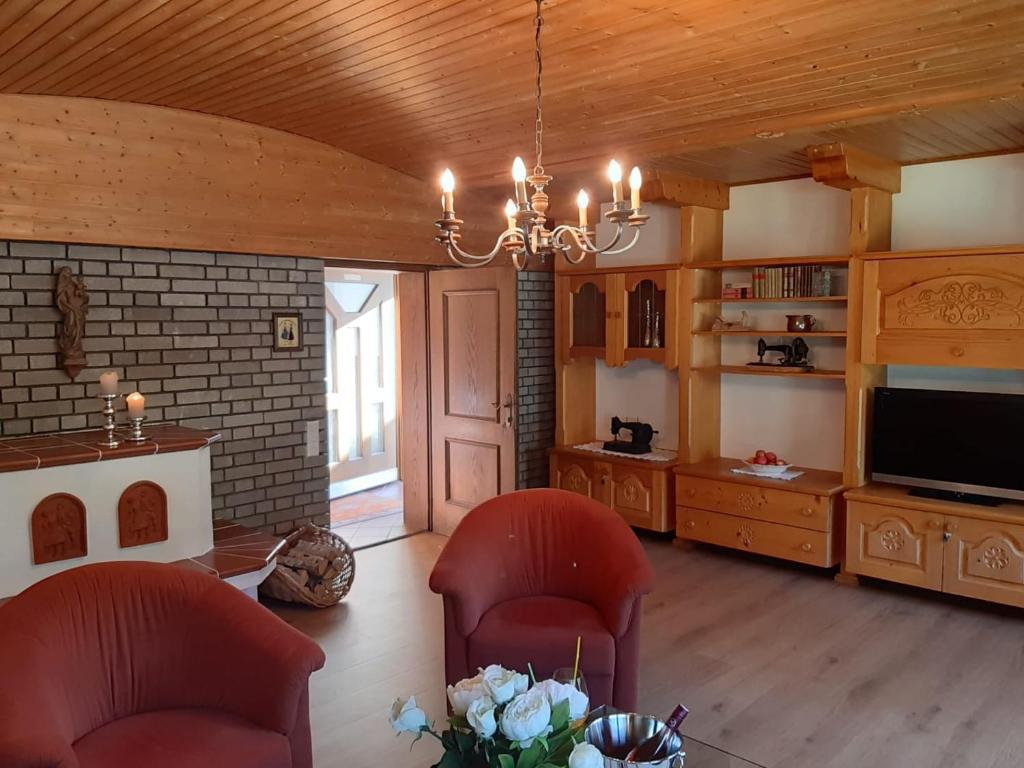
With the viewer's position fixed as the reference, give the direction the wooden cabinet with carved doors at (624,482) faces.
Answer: facing the viewer and to the left of the viewer

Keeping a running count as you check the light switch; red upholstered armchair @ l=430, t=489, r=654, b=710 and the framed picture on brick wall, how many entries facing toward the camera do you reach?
3

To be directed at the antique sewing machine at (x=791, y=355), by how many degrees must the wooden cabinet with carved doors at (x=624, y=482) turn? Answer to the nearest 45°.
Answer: approximately 135° to its left

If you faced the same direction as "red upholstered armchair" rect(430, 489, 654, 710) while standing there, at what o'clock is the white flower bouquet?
The white flower bouquet is roughly at 12 o'clock from the red upholstered armchair.

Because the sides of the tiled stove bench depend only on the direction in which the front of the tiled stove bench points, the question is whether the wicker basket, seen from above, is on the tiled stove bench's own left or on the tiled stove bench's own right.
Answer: on the tiled stove bench's own left

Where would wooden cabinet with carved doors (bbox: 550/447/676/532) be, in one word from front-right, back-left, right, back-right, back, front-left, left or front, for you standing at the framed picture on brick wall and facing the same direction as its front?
left
